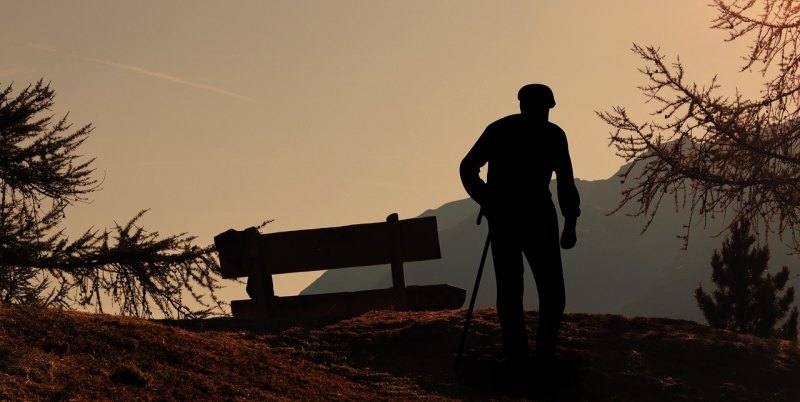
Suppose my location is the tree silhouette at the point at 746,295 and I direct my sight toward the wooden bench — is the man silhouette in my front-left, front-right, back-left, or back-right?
front-left

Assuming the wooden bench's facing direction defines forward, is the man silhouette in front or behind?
behind

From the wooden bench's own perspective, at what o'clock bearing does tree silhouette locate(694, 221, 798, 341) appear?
The tree silhouette is roughly at 2 o'clock from the wooden bench.

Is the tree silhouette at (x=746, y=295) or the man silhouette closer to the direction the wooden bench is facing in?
the tree silhouette

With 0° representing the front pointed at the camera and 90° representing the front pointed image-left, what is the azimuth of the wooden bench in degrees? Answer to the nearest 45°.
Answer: approximately 180°
